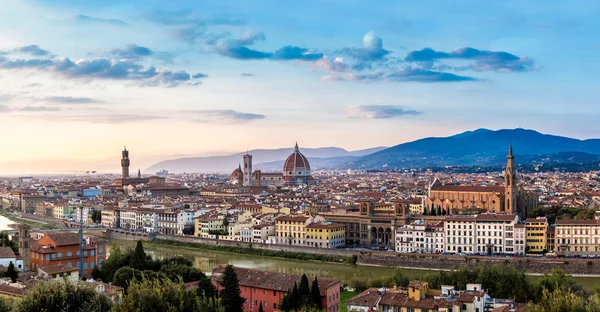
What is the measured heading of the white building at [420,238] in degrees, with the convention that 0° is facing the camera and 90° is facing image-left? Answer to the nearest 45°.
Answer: approximately 0°

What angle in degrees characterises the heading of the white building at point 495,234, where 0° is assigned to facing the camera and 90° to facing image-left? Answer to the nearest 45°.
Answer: approximately 0°

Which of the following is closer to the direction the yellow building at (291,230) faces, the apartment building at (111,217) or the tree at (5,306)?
the tree

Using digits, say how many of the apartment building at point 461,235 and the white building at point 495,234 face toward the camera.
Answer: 2

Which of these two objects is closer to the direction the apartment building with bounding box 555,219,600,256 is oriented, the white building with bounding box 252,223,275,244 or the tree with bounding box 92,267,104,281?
the tree
